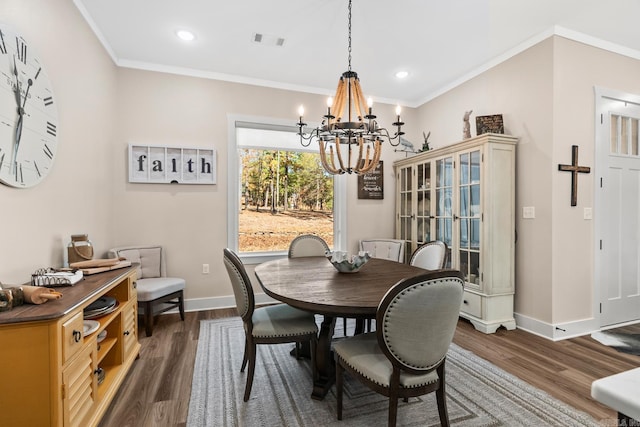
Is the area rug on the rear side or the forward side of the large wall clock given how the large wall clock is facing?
on the forward side

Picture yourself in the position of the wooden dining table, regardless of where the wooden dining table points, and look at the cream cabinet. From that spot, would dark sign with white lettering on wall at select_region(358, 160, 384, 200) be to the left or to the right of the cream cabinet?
left

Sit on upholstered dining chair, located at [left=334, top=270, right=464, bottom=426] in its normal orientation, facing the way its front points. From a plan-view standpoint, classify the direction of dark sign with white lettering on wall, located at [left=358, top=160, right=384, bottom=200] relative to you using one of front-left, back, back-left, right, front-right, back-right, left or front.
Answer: front-right

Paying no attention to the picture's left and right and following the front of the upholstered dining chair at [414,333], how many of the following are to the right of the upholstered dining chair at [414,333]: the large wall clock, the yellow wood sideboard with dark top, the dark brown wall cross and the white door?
2

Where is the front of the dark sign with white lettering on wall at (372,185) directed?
toward the camera

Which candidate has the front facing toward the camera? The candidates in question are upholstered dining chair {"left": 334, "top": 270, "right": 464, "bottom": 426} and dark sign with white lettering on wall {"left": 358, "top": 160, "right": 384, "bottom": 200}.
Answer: the dark sign with white lettering on wall

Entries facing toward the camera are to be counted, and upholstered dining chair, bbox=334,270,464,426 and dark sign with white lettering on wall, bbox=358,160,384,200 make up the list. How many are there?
1

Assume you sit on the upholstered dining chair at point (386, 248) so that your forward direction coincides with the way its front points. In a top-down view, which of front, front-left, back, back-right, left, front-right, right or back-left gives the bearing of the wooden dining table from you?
front-left

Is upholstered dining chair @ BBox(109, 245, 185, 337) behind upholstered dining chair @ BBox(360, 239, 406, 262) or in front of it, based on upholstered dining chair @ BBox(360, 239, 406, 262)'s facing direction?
in front

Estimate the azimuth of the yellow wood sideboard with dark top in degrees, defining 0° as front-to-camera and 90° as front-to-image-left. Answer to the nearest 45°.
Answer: approximately 315°

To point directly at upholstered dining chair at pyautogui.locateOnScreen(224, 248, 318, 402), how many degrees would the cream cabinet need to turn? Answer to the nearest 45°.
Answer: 0° — it already faces it

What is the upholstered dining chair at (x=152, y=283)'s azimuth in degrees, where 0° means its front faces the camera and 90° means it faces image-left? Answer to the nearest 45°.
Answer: approximately 315°

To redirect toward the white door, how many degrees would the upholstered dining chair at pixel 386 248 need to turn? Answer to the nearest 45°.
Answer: approximately 135° to its left
